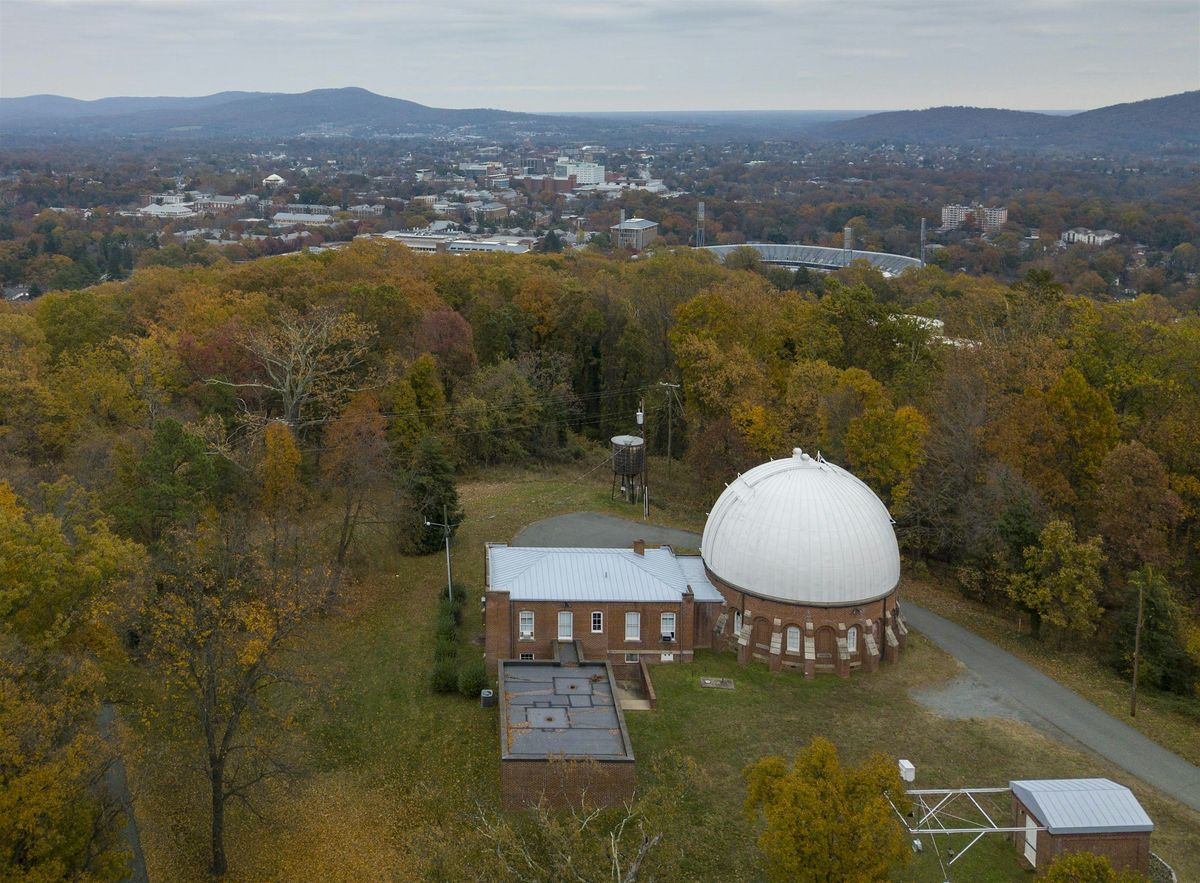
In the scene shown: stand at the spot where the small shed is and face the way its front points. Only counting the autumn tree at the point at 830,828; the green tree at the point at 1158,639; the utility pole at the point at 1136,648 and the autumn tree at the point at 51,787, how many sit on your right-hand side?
2

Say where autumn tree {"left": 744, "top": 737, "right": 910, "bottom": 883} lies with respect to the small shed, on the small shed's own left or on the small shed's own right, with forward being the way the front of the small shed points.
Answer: on the small shed's own left

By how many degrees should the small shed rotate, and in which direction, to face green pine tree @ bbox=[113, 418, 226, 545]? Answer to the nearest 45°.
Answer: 0° — it already faces it

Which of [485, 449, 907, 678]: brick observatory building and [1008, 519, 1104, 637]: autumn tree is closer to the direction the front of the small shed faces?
the brick observatory building

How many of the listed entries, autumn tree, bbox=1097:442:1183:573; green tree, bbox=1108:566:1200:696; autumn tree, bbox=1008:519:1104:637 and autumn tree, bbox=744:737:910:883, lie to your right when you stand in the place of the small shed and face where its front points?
3

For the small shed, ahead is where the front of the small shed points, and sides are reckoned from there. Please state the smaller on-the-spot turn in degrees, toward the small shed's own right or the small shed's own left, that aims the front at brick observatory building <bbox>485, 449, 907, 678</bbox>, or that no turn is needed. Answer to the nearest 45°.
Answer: approximately 45° to the small shed's own right

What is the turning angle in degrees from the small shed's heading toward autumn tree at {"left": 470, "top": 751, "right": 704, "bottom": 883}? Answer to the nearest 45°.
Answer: approximately 45° to its left

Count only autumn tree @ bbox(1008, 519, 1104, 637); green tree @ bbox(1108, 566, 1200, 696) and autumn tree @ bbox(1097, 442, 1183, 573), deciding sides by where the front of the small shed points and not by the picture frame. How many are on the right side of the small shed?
3

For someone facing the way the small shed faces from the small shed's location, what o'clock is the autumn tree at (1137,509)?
The autumn tree is roughly at 3 o'clock from the small shed.

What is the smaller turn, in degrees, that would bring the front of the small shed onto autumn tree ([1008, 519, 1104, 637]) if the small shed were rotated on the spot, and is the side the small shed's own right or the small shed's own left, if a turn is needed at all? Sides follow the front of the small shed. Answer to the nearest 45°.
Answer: approximately 90° to the small shed's own right

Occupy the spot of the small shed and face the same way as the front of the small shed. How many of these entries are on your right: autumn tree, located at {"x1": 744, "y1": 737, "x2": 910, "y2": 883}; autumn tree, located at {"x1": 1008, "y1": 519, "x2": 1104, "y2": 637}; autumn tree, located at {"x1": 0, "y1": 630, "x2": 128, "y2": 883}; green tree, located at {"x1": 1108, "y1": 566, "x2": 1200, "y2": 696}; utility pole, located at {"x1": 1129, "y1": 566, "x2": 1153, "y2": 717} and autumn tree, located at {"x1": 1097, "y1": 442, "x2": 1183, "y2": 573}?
4

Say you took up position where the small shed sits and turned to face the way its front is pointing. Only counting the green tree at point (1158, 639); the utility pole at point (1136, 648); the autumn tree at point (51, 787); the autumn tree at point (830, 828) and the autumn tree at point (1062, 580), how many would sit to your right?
3

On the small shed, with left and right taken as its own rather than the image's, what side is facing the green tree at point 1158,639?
right

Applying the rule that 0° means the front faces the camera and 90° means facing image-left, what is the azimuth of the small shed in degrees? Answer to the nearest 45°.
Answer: approximately 90°

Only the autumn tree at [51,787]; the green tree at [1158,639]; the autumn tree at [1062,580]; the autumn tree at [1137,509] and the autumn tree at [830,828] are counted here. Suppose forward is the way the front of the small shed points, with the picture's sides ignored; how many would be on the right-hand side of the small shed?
3
